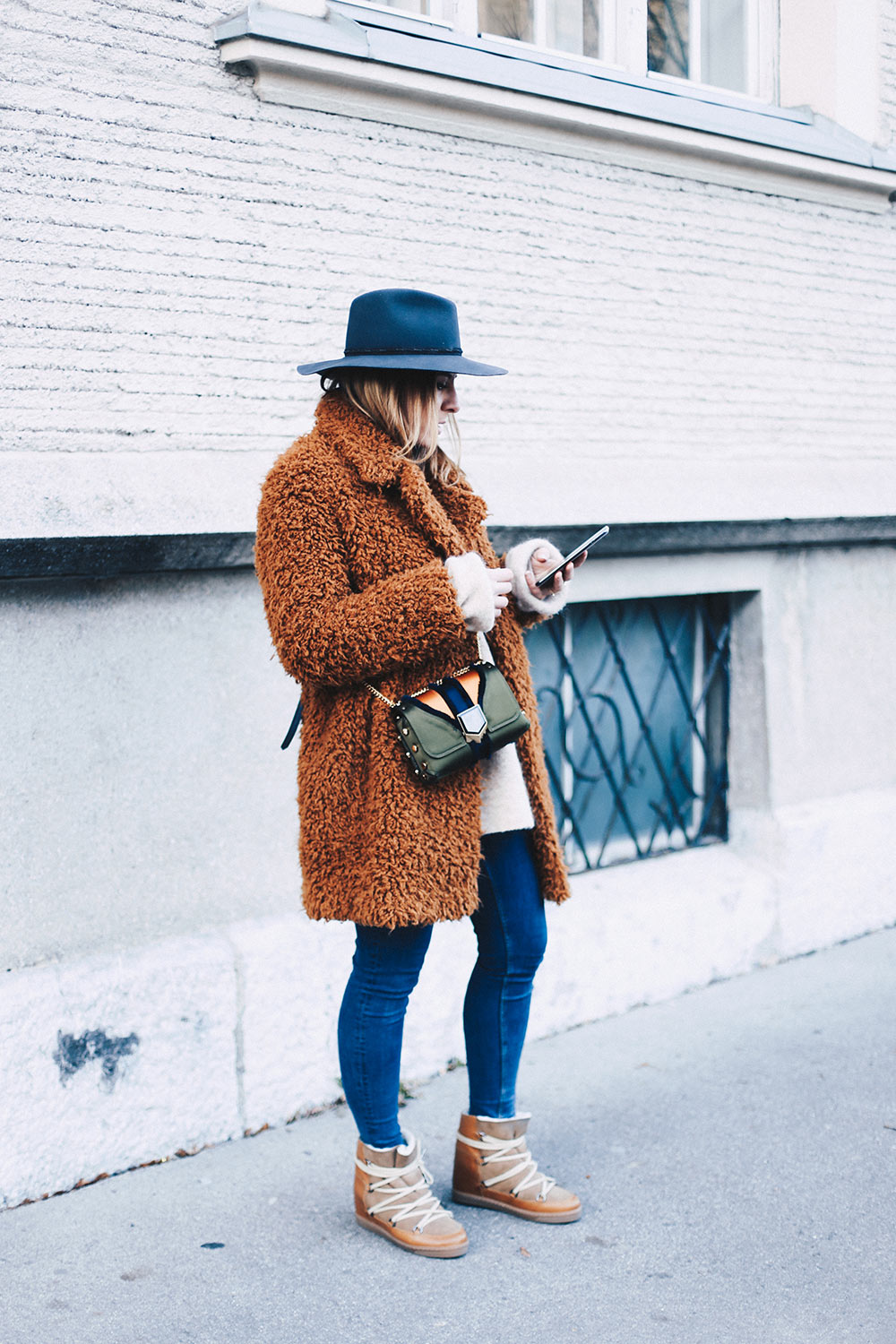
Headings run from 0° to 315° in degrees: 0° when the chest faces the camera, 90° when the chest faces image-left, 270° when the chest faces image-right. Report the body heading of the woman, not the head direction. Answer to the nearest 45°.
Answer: approximately 315°

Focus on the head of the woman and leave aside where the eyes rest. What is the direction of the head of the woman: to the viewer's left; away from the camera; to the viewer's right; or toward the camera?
to the viewer's right

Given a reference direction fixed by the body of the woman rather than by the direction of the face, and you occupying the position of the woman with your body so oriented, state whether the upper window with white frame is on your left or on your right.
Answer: on your left

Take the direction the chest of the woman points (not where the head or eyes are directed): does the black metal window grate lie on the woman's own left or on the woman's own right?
on the woman's own left
